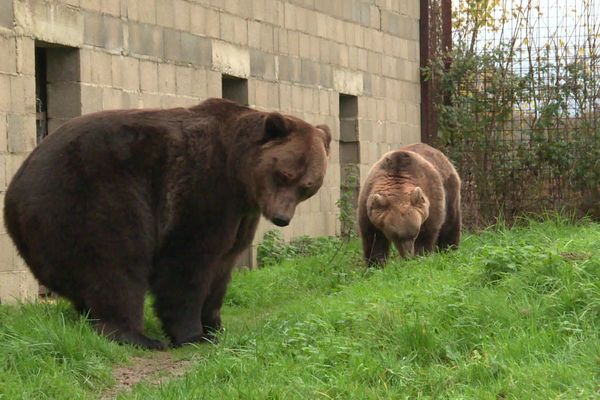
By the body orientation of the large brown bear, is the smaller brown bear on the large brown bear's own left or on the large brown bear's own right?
on the large brown bear's own left

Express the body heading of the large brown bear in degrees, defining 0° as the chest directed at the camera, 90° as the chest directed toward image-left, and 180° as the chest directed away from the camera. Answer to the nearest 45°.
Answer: approximately 270°
